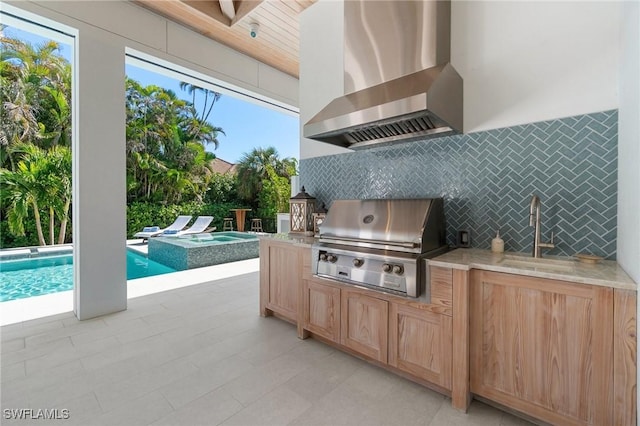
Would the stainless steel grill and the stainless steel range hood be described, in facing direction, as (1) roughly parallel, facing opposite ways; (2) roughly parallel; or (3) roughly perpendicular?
roughly parallel

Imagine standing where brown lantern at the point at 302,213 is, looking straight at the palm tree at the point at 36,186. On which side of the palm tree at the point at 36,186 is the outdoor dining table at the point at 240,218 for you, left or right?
right

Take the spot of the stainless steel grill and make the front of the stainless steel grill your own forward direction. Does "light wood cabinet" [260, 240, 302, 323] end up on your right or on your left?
on your right

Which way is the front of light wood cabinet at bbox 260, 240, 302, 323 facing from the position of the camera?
facing the viewer and to the left of the viewer

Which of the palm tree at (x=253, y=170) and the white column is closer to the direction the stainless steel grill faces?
the white column

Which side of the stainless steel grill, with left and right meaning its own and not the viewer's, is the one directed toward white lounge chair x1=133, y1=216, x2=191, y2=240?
right

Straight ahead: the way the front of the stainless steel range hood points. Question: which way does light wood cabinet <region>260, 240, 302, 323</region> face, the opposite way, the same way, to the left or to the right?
the same way

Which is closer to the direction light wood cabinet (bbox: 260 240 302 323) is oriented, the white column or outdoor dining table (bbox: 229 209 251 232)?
the white column

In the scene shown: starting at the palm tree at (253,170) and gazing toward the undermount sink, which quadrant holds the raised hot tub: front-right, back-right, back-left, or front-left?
front-right

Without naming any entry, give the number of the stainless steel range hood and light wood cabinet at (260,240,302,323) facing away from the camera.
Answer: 0

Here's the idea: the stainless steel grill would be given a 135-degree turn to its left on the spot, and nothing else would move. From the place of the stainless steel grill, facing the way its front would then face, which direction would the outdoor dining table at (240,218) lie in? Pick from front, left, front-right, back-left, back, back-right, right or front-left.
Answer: back-left

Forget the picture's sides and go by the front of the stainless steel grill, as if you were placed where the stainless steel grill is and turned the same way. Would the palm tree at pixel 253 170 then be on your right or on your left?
on your right

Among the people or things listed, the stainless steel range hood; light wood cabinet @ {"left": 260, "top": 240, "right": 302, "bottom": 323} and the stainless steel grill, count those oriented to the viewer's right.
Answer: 0

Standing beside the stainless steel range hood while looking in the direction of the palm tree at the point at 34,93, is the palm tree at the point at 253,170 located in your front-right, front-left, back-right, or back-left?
front-right
